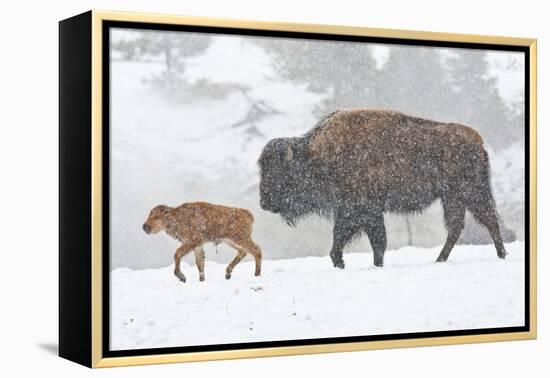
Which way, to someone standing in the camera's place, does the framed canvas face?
facing the viewer and to the right of the viewer
